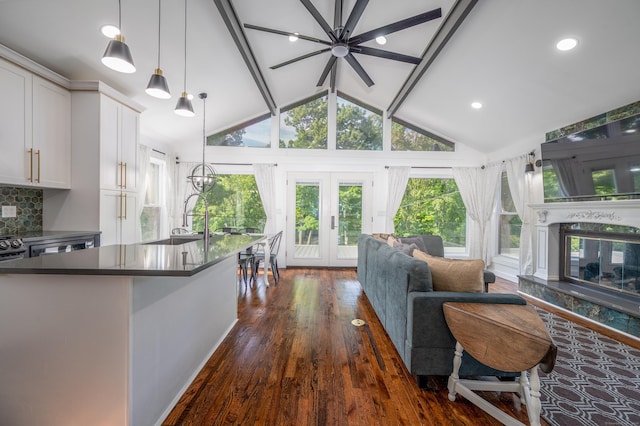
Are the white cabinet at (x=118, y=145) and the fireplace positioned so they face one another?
yes

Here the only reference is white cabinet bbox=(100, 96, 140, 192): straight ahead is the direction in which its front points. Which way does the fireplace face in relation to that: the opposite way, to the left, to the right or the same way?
the opposite way

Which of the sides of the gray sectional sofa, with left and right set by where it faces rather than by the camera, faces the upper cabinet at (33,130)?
back

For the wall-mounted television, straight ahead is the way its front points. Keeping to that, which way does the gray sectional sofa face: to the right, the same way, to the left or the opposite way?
the opposite way

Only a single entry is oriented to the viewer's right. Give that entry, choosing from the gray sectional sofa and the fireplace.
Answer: the gray sectional sofa

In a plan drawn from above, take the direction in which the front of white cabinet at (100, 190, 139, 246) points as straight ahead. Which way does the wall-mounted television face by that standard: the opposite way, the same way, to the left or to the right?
the opposite way

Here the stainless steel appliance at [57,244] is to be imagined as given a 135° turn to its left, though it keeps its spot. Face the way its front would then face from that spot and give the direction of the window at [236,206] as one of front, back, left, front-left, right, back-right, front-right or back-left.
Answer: front-right

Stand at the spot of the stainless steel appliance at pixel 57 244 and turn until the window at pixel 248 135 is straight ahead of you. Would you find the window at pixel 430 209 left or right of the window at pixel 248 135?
right

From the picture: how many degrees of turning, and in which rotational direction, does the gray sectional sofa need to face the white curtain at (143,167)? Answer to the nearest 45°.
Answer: approximately 180°

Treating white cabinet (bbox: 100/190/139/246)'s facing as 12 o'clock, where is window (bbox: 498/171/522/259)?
The window is roughly at 11 o'clock from the white cabinet.

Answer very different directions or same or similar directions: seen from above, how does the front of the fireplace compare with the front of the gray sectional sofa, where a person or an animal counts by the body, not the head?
very different directions

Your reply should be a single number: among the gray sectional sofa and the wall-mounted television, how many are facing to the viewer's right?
1

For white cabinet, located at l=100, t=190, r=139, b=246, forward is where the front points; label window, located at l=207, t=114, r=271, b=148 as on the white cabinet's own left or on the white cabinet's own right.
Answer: on the white cabinet's own left

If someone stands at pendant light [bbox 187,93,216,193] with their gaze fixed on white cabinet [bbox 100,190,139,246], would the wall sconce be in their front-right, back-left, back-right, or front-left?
back-left

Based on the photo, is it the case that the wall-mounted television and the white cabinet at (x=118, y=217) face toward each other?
yes

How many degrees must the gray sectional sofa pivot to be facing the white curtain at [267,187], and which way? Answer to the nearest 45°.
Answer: approximately 135° to its left
